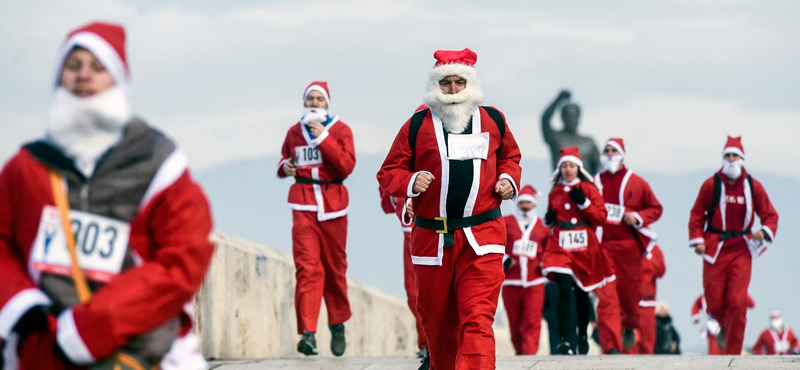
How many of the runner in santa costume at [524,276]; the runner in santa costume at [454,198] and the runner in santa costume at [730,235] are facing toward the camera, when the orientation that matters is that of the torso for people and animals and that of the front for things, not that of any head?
3

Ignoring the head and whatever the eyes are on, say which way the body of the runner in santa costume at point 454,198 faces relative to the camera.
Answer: toward the camera

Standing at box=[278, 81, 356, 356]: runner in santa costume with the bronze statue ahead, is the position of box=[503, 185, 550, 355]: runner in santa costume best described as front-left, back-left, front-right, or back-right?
front-right

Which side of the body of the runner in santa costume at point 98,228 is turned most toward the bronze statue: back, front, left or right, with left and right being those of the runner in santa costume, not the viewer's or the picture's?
back

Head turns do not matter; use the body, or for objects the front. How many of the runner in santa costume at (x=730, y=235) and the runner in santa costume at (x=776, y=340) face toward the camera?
2

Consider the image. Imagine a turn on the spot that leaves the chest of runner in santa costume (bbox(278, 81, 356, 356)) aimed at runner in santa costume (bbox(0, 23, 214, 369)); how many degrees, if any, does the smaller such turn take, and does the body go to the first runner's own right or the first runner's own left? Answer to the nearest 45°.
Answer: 0° — they already face them

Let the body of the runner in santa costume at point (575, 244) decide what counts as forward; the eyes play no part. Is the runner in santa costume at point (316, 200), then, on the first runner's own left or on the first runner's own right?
on the first runner's own right

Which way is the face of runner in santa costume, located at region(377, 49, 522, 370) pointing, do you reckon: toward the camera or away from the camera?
toward the camera

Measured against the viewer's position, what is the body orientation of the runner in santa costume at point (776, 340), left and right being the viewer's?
facing the viewer

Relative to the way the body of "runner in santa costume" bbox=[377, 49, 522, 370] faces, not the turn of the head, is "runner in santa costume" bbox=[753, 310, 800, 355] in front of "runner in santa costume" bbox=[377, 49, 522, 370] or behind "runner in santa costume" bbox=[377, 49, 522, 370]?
behind

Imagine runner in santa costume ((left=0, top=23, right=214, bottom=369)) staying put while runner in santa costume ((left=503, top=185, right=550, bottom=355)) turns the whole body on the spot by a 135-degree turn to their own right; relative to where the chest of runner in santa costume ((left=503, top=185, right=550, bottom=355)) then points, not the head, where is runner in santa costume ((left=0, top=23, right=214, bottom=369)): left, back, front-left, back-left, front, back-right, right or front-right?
back-left

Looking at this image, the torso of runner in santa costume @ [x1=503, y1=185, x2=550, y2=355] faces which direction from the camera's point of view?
toward the camera

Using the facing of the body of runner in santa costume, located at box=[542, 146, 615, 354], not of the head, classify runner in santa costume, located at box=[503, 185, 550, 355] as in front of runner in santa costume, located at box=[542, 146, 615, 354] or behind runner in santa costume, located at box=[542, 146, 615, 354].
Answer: behind
